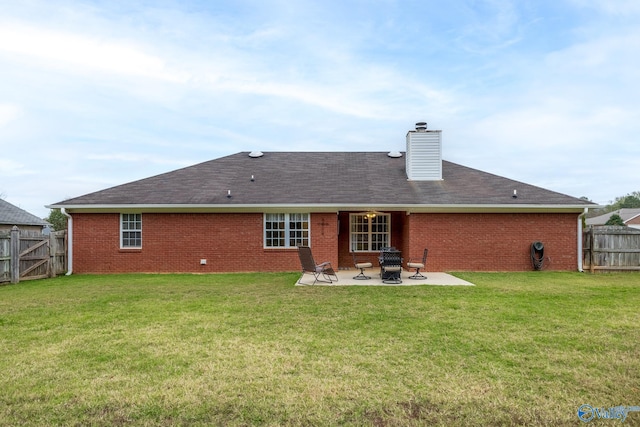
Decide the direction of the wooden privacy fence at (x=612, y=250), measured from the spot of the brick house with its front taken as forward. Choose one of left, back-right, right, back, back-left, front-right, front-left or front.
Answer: right

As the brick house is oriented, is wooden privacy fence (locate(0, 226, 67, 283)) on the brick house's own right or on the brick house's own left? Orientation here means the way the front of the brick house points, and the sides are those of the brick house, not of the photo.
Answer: on the brick house's own left

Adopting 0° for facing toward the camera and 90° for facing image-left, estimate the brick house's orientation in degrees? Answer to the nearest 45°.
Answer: approximately 180°
